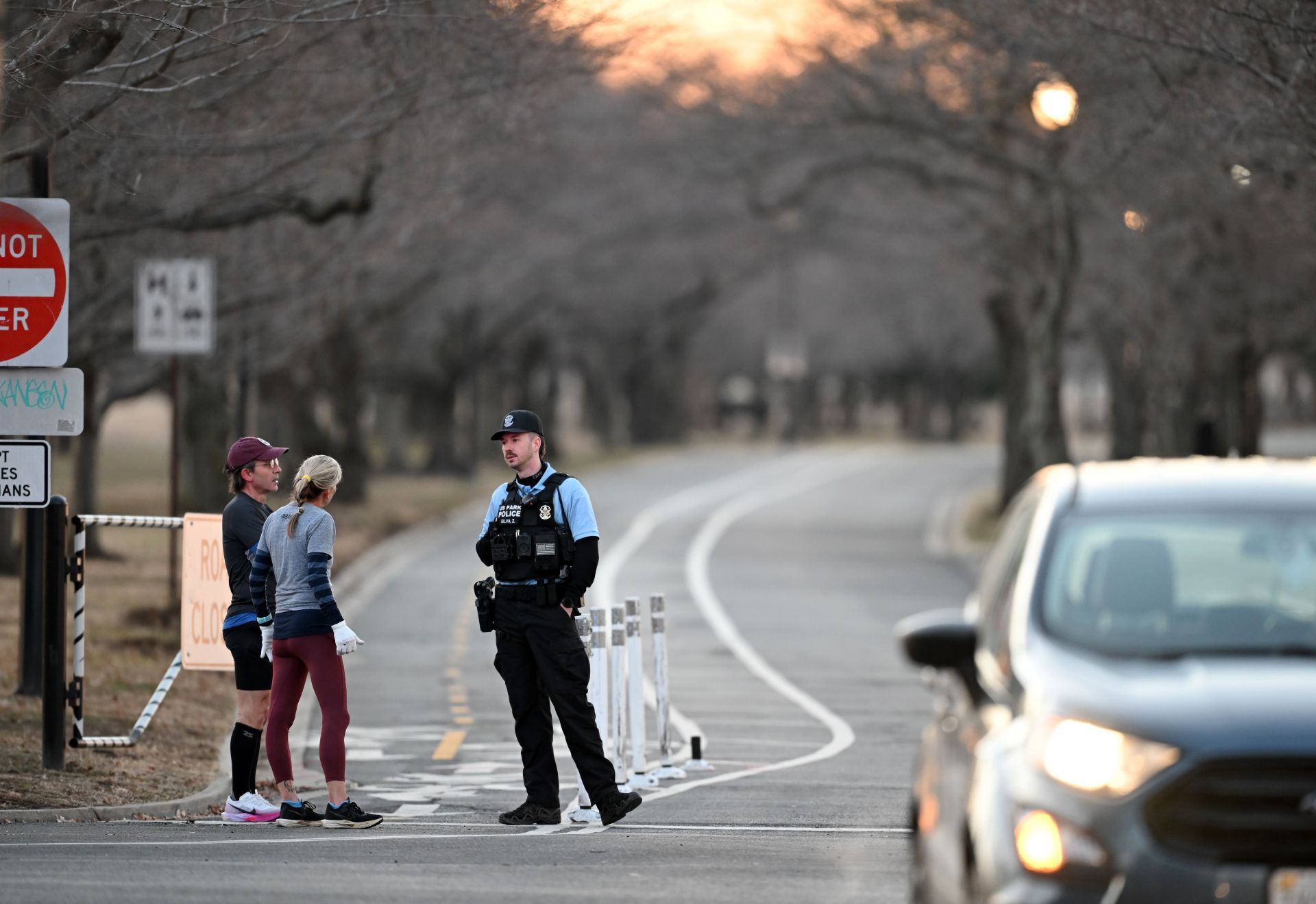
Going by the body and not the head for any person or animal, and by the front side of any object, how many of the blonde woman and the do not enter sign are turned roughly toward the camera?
1

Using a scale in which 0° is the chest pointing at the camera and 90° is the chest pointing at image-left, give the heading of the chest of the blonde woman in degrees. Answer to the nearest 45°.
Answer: approximately 225°

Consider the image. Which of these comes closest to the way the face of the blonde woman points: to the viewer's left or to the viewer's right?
to the viewer's right

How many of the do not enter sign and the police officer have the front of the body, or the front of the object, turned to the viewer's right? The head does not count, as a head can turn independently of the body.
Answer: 0

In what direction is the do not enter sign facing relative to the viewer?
toward the camera

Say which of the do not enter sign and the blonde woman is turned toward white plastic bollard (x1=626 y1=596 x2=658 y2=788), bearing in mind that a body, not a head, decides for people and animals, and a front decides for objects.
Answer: the blonde woman

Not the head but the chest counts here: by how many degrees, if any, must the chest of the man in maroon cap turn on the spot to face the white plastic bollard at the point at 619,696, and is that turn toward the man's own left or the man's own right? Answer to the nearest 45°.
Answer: approximately 45° to the man's own left

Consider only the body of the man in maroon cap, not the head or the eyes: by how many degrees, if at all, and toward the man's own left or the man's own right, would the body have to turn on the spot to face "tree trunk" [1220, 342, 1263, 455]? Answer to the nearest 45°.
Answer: approximately 45° to the man's own left

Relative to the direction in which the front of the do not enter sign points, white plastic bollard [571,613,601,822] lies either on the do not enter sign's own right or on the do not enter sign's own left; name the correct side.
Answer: on the do not enter sign's own left

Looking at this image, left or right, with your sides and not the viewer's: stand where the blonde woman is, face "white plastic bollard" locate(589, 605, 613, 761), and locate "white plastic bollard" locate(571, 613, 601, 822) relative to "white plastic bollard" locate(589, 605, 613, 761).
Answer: right

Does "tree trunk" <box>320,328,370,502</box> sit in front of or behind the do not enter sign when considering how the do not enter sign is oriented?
behind

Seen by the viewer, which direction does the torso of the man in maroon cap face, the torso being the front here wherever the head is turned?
to the viewer's right

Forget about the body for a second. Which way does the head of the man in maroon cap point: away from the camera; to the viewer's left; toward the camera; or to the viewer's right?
to the viewer's right

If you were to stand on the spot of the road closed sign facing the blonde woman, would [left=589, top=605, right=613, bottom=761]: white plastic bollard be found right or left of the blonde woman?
left

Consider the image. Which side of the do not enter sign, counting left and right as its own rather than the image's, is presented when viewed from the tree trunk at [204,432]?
back

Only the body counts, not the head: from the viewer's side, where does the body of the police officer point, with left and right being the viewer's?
facing the viewer and to the left of the viewer
